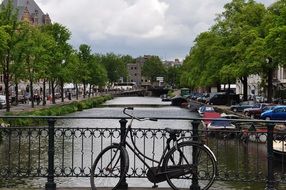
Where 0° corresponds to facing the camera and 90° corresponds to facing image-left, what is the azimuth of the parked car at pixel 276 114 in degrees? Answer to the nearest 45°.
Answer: approximately 90°

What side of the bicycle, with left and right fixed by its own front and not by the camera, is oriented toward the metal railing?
right

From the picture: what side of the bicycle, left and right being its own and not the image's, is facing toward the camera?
left

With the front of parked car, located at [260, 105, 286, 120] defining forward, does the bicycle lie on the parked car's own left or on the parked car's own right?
on the parked car's own left

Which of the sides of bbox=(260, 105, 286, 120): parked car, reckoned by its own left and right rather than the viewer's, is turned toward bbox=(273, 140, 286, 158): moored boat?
left

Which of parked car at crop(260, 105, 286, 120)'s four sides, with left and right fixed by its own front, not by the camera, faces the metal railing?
left

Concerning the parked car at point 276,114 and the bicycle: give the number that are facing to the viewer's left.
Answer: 2

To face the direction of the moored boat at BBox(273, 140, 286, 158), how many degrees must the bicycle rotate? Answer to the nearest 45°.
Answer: approximately 135° to its right
